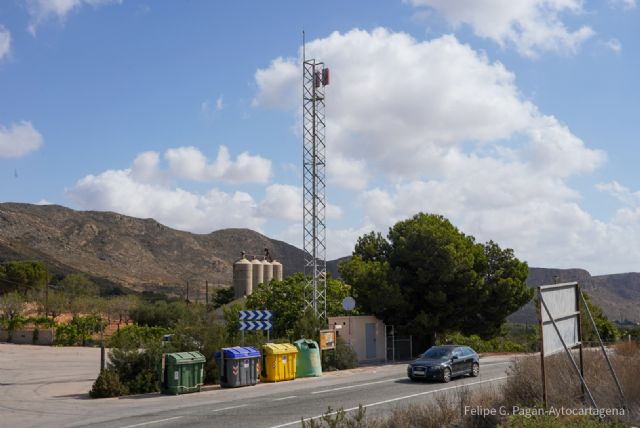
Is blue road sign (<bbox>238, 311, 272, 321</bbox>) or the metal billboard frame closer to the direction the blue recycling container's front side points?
the metal billboard frame

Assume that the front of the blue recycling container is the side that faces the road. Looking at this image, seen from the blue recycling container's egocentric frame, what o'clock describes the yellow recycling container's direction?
The yellow recycling container is roughly at 9 o'clock from the blue recycling container.

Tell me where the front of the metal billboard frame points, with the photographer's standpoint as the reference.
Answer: facing away from the viewer and to the left of the viewer

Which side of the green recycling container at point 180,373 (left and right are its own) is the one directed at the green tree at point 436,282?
left

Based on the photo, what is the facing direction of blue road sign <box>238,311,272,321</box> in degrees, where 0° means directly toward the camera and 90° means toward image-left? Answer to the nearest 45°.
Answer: approximately 0°

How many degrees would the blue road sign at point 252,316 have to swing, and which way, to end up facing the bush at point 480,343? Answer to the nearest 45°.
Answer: approximately 135° to its left

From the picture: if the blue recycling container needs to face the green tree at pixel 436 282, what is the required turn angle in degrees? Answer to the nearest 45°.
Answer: approximately 90° to its left

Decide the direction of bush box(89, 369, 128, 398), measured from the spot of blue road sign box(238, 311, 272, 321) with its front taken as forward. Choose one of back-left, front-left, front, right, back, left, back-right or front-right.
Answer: front-right

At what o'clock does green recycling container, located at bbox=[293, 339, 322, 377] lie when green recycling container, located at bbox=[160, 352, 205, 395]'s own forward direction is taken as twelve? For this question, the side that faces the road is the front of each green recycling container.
green recycling container, located at bbox=[293, 339, 322, 377] is roughly at 9 o'clock from green recycling container, located at bbox=[160, 352, 205, 395].

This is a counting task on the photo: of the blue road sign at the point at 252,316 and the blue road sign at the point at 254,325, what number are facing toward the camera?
2
